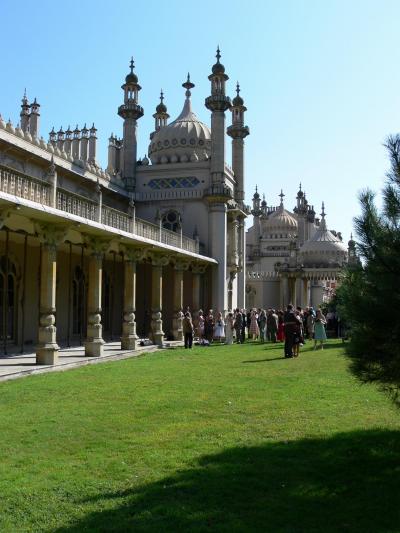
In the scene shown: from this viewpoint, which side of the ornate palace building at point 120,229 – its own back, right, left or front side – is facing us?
right

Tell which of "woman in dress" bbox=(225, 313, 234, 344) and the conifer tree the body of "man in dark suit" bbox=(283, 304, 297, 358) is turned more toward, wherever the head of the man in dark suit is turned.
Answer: the woman in dress

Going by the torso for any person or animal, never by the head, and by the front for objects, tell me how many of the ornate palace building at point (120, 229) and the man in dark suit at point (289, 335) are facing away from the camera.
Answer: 1

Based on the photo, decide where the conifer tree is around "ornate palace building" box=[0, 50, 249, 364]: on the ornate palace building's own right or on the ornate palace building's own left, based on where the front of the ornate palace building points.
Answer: on the ornate palace building's own right

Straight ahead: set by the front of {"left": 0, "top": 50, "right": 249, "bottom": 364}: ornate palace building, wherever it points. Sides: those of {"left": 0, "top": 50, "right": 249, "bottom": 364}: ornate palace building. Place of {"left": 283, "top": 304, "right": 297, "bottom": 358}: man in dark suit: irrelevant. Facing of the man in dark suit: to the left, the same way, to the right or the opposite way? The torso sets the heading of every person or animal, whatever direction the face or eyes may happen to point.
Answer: to the left

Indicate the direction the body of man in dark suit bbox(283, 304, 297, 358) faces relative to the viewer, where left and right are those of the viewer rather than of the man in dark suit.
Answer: facing away from the viewer

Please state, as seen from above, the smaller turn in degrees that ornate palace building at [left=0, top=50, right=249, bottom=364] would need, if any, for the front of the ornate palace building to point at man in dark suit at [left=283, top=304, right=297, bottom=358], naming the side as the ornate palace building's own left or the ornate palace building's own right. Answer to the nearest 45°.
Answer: approximately 45° to the ornate palace building's own right

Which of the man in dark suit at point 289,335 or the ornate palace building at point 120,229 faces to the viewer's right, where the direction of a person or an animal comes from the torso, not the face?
the ornate palace building
